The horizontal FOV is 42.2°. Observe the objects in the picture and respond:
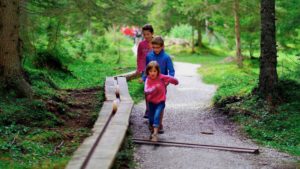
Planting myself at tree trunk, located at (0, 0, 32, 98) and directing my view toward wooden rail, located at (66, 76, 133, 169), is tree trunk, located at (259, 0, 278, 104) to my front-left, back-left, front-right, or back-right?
front-left

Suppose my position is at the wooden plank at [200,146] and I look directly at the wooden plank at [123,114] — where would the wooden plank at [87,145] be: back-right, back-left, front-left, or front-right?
front-left

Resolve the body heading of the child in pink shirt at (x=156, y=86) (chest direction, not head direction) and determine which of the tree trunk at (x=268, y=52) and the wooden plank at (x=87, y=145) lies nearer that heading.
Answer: the wooden plank

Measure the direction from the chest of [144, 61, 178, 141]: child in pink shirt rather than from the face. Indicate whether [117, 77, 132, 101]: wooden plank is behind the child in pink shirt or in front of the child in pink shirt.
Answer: behind

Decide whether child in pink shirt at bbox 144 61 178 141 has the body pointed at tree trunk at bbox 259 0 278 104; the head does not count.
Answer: no

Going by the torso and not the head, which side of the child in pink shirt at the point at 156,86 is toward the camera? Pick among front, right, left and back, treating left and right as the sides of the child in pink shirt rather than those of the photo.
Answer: front

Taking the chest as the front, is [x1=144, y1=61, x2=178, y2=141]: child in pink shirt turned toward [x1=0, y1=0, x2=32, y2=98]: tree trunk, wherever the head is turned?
no

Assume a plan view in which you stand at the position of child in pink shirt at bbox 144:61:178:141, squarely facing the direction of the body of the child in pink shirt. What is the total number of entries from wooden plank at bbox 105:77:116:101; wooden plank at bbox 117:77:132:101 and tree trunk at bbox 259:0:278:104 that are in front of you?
0

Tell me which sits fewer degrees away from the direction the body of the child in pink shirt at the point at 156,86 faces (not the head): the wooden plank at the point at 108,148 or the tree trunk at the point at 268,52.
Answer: the wooden plank

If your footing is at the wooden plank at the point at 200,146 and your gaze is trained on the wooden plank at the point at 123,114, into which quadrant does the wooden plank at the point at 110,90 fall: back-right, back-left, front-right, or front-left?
front-right

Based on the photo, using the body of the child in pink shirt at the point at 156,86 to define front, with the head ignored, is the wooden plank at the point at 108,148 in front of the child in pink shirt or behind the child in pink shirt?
in front

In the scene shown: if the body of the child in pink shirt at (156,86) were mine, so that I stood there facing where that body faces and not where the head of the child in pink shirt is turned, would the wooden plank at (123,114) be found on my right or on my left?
on my right
